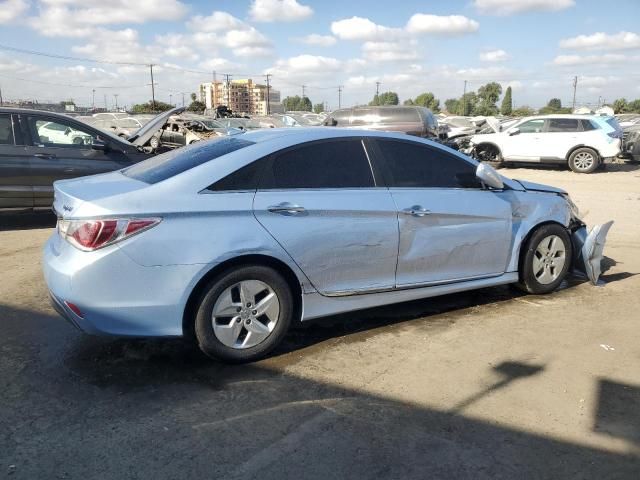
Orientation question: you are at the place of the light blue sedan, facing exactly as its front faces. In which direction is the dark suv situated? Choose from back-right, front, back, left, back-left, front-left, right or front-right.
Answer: left

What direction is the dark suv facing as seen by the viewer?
to the viewer's right

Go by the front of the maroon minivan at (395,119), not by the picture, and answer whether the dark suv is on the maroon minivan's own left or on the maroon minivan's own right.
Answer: on the maroon minivan's own left

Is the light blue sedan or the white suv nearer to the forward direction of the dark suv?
the white suv

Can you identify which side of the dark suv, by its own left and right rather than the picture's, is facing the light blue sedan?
right

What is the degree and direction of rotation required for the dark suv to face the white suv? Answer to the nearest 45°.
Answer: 0° — it already faces it

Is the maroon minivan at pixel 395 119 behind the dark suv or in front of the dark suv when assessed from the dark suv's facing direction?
in front

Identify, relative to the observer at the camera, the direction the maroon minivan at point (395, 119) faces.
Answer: facing away from the viewer and to the left of the viewer

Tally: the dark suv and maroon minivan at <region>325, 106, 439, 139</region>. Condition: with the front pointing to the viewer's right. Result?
1

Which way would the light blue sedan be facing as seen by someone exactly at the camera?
facing away from the viewer and to the right of the viewer

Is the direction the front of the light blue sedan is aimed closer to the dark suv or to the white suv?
the white suv

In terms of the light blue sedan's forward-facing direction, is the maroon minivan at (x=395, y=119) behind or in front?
in front

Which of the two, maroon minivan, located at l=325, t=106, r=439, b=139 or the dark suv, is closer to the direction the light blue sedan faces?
the maroon minivan
